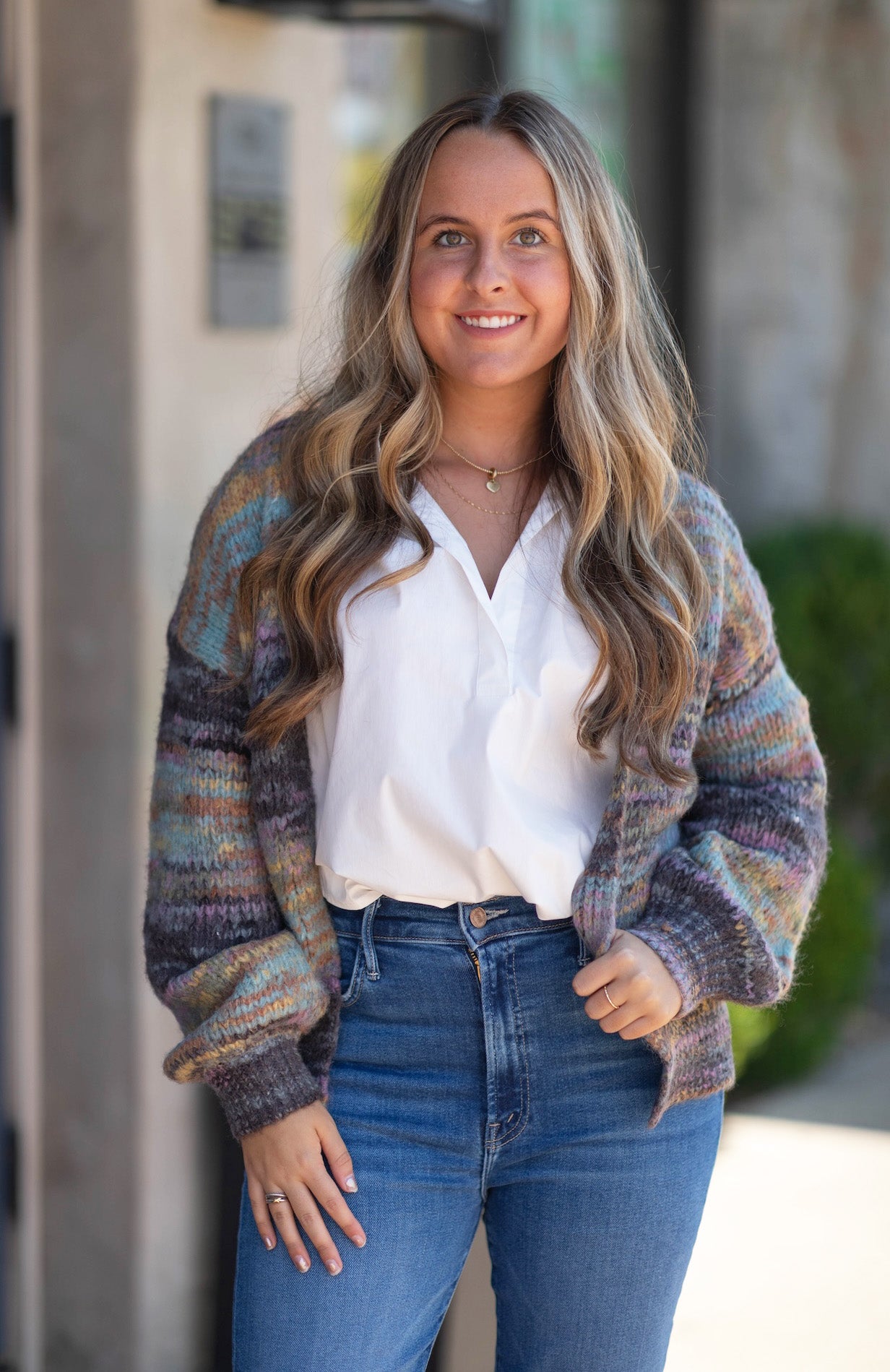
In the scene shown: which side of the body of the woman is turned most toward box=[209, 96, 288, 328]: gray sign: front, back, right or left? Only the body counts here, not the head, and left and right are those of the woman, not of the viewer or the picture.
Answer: back

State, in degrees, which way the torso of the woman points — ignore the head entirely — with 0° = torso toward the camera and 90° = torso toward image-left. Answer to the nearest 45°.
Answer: approximately 0°

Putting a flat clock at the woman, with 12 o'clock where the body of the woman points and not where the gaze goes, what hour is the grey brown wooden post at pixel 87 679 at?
The grey brown wooden post is roughly at 5 o'clock from the woman.

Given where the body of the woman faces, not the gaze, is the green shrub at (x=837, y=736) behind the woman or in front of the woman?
behind

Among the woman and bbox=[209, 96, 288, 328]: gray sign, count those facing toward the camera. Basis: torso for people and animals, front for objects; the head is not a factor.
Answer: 2
